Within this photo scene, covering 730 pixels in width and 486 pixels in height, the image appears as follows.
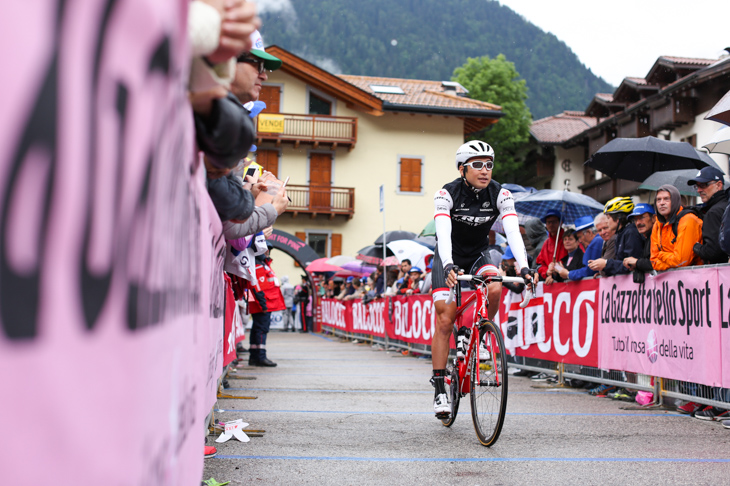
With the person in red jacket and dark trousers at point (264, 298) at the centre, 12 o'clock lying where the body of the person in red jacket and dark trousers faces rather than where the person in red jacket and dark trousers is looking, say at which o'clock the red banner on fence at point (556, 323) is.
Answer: The red banner on fence is roughly at 1 o'clock from the person in red jacket and dark trousers.

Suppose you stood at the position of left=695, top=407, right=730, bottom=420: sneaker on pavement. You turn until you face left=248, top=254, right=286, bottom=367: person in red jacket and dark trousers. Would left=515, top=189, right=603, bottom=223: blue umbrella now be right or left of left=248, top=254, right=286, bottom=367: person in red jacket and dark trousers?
right

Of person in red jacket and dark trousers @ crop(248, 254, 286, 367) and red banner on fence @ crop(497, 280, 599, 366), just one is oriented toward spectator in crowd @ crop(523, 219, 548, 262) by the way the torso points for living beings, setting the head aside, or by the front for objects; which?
person in red jacket and dark trousers @ crop(248, 254, 286, 367)

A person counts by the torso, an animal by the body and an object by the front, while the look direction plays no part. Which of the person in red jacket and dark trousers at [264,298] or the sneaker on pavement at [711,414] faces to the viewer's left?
the sneaker on pavement

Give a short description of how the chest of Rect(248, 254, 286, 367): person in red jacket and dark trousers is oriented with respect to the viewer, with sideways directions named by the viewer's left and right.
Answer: facing to the right of the viewer

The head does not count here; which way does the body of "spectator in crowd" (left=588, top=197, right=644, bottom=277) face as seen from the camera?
to the viewer's left

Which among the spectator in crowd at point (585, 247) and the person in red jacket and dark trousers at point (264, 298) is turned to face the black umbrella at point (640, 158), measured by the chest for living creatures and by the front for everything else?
the person in red jacket and dark trousers at point (264, 298)

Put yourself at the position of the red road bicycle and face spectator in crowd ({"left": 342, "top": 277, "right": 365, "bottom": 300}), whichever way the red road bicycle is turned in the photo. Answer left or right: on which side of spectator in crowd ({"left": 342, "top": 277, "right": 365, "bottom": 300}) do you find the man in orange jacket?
right

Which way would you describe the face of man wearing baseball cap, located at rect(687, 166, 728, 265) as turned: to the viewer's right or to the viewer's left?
to the viewer's left
